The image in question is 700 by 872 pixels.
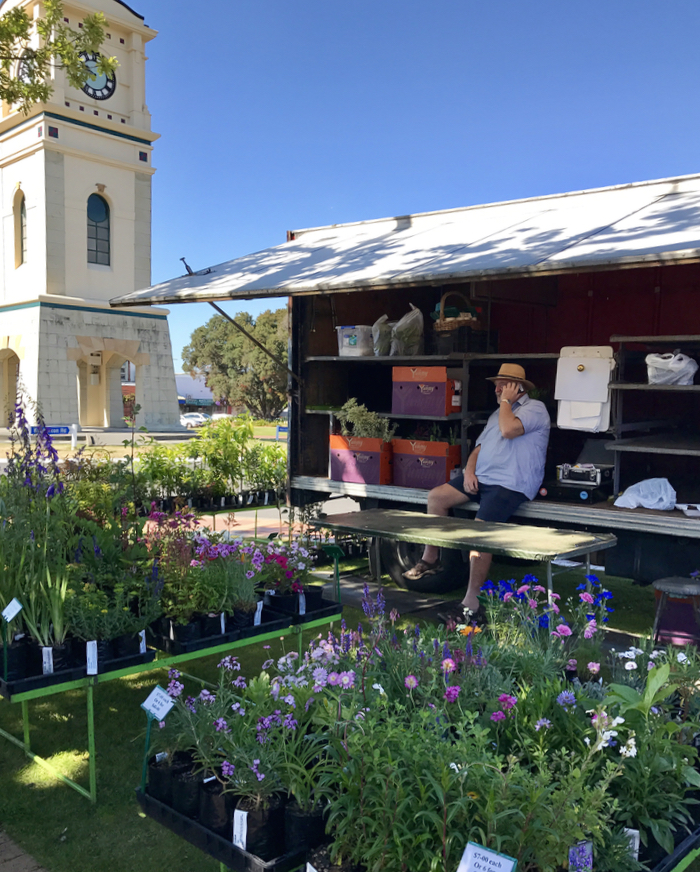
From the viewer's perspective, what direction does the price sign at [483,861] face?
toward the camera

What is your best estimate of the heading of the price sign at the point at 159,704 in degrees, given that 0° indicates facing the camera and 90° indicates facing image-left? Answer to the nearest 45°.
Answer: approximately 45°

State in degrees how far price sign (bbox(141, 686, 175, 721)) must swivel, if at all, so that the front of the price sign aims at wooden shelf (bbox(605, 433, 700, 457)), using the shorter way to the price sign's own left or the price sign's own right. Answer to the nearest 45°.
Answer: approximately 180°

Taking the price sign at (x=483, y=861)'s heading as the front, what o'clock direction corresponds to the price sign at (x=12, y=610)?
the price sign at (x=12, y=610) is roughly at 4 o'clock from the price sign at (x=483, y=861).

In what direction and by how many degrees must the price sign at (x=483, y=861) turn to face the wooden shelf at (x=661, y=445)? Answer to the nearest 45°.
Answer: approximately 180°

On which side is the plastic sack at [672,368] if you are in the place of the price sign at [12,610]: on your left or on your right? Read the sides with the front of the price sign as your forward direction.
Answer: on your left

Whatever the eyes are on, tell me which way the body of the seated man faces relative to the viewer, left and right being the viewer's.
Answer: facing the viewer and to the left of the viewer

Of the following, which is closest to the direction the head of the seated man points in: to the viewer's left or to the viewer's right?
to the viewer's left

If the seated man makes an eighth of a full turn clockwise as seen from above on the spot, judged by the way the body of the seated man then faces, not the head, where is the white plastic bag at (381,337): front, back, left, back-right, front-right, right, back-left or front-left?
front-right

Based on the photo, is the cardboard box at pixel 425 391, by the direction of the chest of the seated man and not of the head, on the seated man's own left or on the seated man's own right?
on the seated man's own right

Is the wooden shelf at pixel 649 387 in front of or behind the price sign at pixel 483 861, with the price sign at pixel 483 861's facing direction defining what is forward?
behind

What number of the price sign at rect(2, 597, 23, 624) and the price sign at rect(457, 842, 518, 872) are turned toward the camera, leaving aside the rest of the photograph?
2
